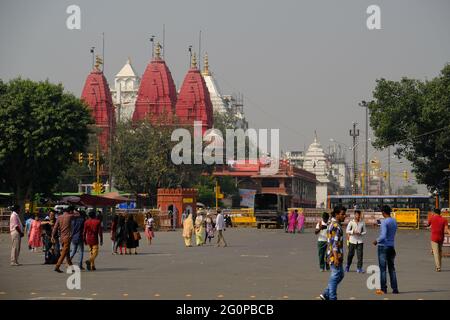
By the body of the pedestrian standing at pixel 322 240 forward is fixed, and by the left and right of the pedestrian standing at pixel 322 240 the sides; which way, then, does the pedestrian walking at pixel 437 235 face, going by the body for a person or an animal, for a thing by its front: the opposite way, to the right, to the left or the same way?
the opposite way

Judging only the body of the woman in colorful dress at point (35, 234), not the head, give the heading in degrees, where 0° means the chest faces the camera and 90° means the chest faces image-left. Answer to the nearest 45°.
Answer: approximately 0°

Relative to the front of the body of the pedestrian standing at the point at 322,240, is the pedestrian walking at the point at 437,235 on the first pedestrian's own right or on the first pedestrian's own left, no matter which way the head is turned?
on the first pedestrian's own left
